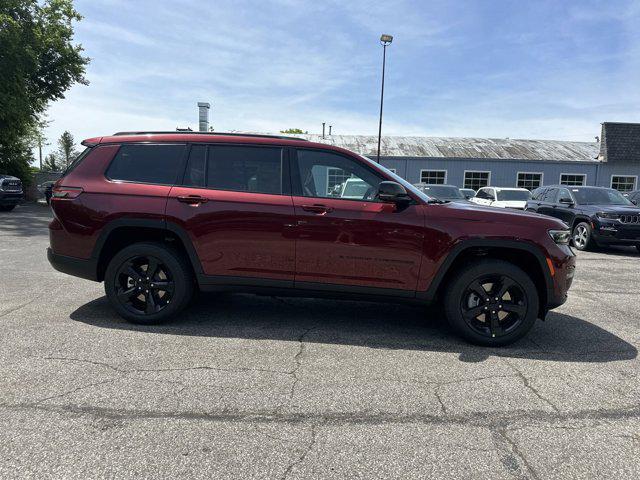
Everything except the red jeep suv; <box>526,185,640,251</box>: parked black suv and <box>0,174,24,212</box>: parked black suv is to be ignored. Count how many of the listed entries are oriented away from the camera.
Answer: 0

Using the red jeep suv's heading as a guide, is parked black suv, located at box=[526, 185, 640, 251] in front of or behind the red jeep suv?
in front

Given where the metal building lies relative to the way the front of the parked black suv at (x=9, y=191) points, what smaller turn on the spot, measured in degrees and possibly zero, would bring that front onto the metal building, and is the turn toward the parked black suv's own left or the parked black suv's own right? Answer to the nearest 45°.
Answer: approximately 45° to the parked black suv's own left

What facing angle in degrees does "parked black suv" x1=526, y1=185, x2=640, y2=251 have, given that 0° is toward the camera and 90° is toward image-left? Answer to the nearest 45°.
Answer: approximately 315°

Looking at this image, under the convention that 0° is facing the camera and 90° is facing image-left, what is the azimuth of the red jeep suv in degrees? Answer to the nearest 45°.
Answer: approximately 270°

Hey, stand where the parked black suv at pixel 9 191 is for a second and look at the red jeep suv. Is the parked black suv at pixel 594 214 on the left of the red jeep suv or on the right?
left

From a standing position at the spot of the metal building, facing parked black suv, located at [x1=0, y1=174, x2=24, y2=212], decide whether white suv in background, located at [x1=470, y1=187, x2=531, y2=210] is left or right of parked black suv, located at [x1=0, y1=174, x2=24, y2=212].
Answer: left

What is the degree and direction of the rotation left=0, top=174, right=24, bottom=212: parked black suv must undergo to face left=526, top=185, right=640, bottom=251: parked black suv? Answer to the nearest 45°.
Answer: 0° — it already faces it

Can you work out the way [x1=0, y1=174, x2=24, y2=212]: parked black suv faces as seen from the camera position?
facing the viewer and to the right of the viewer

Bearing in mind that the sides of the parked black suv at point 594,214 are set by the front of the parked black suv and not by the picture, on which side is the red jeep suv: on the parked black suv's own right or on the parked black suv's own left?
on the parked black suv's own right

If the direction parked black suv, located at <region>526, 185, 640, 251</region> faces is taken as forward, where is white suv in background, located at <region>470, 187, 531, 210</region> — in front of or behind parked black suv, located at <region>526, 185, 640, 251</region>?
behind
